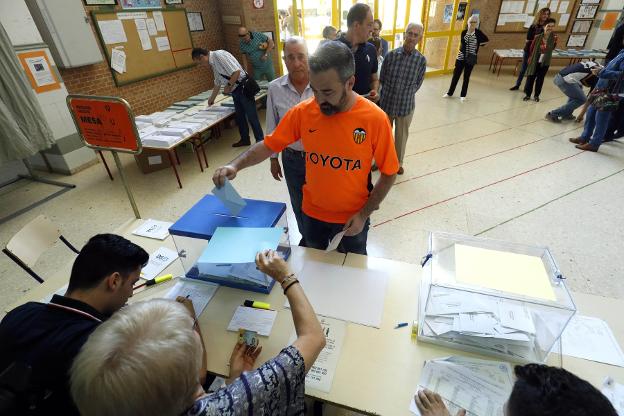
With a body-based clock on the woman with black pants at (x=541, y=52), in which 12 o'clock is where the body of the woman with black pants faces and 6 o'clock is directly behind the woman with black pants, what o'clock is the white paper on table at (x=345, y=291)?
The white paper on table is roughly at 12 o'clock from the woman with black pants.

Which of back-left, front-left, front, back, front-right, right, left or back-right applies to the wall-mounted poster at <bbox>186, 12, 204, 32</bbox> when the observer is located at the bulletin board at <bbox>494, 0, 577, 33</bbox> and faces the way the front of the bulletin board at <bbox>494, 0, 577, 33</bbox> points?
front-right

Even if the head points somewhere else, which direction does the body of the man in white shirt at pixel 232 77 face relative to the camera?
to the viewer's left

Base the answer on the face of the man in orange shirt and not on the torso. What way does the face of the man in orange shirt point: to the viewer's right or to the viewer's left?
to the viewer's left

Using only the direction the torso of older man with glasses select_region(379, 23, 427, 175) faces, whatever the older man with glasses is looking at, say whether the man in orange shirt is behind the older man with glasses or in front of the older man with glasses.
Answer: in front

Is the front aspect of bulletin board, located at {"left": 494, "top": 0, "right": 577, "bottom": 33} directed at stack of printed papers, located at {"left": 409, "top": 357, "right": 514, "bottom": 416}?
yes

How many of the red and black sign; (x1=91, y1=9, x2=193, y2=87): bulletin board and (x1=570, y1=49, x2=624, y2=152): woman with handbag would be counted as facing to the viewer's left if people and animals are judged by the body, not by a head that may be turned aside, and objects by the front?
1

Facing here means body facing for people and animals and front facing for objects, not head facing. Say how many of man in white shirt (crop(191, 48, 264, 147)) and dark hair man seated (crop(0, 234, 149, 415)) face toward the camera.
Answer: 0

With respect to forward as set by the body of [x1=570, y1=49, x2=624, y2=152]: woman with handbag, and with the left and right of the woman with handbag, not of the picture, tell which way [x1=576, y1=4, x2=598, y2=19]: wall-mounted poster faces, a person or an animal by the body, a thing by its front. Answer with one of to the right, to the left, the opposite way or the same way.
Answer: to the left

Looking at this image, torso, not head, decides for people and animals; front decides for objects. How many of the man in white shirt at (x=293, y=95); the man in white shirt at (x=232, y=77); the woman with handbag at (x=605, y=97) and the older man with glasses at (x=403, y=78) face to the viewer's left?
2

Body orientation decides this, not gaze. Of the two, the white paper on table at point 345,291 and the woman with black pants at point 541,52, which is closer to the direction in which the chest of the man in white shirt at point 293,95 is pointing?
the white paper on table

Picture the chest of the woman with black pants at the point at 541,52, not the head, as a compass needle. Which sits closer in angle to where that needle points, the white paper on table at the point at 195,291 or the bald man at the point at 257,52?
the white paper on table

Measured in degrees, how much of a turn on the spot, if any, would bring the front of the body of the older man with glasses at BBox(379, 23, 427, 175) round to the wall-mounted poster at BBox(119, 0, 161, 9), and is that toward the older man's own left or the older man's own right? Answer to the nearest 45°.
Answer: approximately 90° to the older man's own right

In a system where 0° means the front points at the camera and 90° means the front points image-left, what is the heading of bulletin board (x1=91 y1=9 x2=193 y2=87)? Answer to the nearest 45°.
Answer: approximately 315°

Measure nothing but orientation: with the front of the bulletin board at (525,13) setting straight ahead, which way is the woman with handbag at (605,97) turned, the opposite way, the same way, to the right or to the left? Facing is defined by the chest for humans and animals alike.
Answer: to the right
